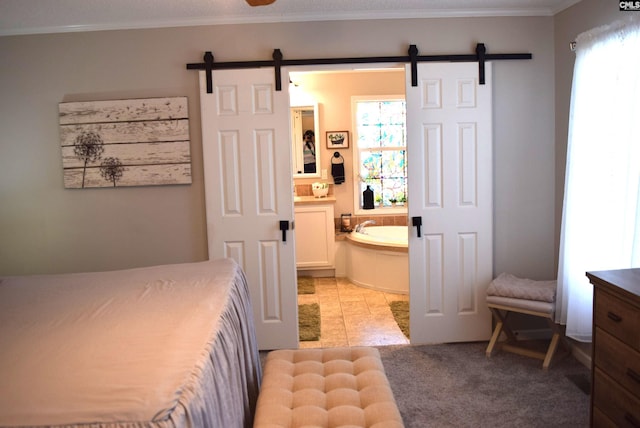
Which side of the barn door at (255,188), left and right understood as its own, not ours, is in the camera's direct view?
front

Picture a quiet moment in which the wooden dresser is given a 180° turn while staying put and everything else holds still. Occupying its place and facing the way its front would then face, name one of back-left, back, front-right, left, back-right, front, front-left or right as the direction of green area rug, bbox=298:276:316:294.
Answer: left

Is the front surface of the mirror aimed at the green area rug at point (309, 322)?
yes

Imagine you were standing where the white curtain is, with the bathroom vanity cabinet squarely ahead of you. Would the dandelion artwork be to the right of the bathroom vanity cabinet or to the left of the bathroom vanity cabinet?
left

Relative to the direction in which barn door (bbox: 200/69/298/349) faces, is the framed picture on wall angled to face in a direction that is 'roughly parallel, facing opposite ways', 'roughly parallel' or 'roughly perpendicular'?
roughly parallel

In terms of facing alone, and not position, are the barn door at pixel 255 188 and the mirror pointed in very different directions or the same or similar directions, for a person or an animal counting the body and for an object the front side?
same or similar directions

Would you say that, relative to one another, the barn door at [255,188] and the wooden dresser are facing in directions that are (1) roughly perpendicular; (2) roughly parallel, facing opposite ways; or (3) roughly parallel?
roughly perpendicular

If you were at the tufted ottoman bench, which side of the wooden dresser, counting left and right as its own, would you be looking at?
front

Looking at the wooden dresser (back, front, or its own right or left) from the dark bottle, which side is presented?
right

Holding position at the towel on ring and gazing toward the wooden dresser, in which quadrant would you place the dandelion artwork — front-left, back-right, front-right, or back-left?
front-right

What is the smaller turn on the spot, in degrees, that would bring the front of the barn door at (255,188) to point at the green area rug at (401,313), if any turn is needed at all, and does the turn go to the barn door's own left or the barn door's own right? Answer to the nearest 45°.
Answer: approximately 135° to the barn door's own left

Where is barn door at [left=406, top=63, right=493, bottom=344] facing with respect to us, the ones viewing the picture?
facing the viewer

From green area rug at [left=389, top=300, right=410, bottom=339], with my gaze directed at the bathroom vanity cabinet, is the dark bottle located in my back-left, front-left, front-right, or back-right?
front-right

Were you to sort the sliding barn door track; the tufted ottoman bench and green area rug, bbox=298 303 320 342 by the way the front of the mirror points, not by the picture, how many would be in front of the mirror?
3

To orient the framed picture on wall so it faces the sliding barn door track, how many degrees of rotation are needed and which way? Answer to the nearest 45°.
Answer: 0° — it already faces it

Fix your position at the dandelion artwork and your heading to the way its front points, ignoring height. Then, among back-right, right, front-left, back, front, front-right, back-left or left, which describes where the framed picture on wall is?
back-left

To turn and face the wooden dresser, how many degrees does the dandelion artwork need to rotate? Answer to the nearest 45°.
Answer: approximately 45° to its left

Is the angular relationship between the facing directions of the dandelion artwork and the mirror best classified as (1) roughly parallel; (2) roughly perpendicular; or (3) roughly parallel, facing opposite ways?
roughly parallel

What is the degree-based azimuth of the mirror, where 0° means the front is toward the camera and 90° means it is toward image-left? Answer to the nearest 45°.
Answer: approximately 0°
